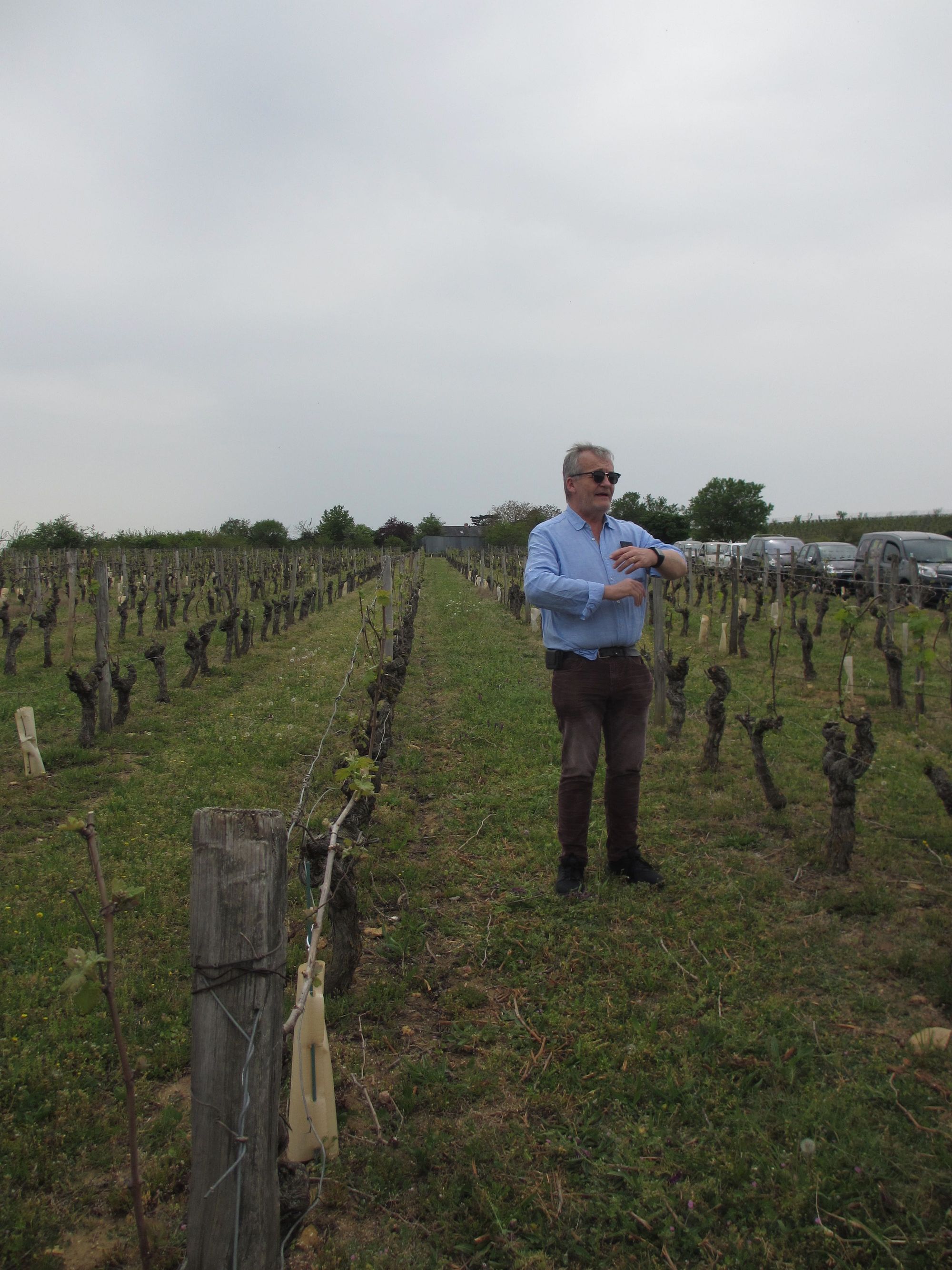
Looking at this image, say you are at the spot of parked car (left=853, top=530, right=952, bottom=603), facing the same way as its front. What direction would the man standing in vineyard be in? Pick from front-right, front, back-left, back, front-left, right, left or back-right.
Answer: front-right

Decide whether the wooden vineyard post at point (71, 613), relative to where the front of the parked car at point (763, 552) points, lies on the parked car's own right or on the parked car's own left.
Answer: on the parked car's own right
